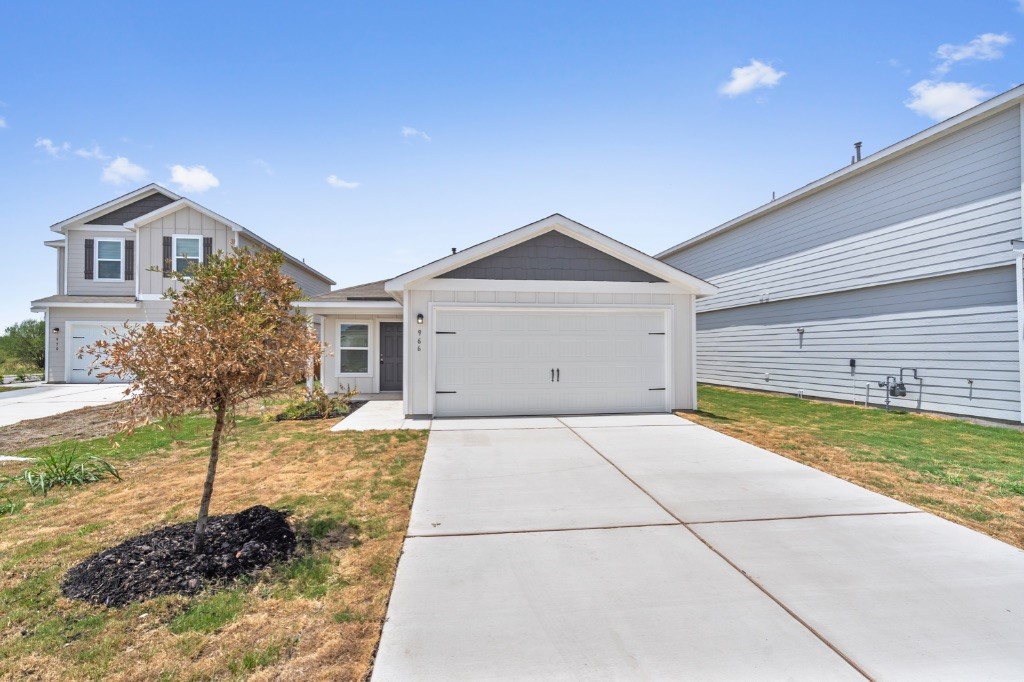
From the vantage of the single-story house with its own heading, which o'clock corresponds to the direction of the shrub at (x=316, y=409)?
The shrub is roughly at 3 o'clock from the single-story house.

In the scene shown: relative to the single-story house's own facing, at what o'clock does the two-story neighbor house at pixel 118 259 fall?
The two-story neighbor house is roughly at 4 o'clock from the single-story house.

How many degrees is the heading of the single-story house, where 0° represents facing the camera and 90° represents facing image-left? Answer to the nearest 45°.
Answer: approximately 0°

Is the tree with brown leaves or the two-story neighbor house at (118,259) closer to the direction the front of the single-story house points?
the tree with brown leaves

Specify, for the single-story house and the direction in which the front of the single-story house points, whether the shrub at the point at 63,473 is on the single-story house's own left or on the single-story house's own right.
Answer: on the single-story house's own right
